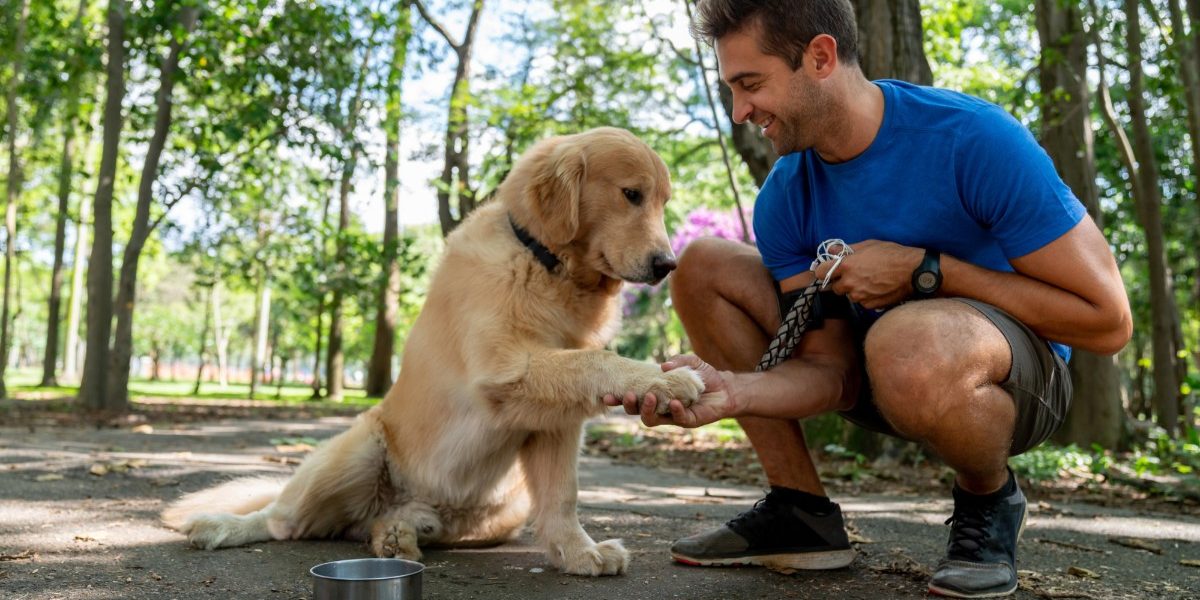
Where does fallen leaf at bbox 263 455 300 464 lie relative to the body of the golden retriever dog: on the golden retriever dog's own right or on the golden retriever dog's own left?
on the golden retriever dog's own left

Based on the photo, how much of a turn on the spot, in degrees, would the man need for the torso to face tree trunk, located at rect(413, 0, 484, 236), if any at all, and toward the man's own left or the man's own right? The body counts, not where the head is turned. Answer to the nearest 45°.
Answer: approximately 90° to the man's own right

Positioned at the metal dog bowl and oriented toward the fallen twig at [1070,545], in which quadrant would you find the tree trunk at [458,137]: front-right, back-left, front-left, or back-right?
front-left

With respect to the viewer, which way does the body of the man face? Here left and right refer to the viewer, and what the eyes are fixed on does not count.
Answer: facing the viewer and to the left of the viewer

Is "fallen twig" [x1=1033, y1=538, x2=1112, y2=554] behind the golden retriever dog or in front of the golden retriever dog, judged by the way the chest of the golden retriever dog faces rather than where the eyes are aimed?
in front

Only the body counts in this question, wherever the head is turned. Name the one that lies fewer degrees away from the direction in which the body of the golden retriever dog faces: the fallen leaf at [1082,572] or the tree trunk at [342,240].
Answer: the fallen leaf

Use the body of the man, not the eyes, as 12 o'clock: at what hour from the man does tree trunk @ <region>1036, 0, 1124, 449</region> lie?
The tree trunk is roughly at 5 o'clock from the man.

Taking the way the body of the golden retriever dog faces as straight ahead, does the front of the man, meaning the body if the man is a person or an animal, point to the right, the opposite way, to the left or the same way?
the opposite way

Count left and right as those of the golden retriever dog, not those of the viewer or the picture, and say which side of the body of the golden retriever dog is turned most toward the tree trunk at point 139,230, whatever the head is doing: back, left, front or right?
back

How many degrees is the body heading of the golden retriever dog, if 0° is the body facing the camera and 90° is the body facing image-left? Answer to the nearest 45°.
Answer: approximately 270°

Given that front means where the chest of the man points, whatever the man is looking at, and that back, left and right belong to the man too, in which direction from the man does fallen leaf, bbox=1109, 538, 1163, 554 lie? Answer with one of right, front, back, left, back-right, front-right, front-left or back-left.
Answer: back

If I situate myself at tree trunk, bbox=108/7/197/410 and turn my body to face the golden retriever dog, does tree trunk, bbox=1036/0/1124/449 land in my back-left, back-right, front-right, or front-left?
front-left

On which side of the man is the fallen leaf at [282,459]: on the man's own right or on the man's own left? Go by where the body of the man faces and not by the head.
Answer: on the man's own right

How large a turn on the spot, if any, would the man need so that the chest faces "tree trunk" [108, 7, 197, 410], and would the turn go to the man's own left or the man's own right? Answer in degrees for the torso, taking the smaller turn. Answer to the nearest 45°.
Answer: approximately 90° to the man's own right

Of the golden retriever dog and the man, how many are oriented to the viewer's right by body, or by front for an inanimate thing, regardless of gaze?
1

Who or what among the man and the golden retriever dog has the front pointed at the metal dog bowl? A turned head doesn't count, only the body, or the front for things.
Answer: the man

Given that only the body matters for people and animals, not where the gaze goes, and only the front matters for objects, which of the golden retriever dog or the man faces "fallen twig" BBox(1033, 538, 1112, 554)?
the golden retriever dog
